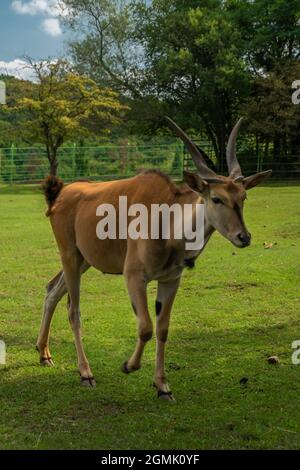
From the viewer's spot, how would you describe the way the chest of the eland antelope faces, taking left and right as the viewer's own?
facing the viewer and to the right of the viewer

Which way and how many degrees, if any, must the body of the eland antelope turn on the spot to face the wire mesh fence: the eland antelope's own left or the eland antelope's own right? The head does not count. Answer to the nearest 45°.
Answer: approximately 135° to the eland antelope's own left

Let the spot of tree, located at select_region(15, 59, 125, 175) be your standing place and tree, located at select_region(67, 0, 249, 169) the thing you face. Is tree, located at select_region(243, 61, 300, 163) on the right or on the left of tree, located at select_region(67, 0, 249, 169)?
right

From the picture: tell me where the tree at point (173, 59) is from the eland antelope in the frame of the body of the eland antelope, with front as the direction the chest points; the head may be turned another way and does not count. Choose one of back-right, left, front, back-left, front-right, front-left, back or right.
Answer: back-left

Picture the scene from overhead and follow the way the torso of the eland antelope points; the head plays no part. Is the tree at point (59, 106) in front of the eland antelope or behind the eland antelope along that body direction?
behind
